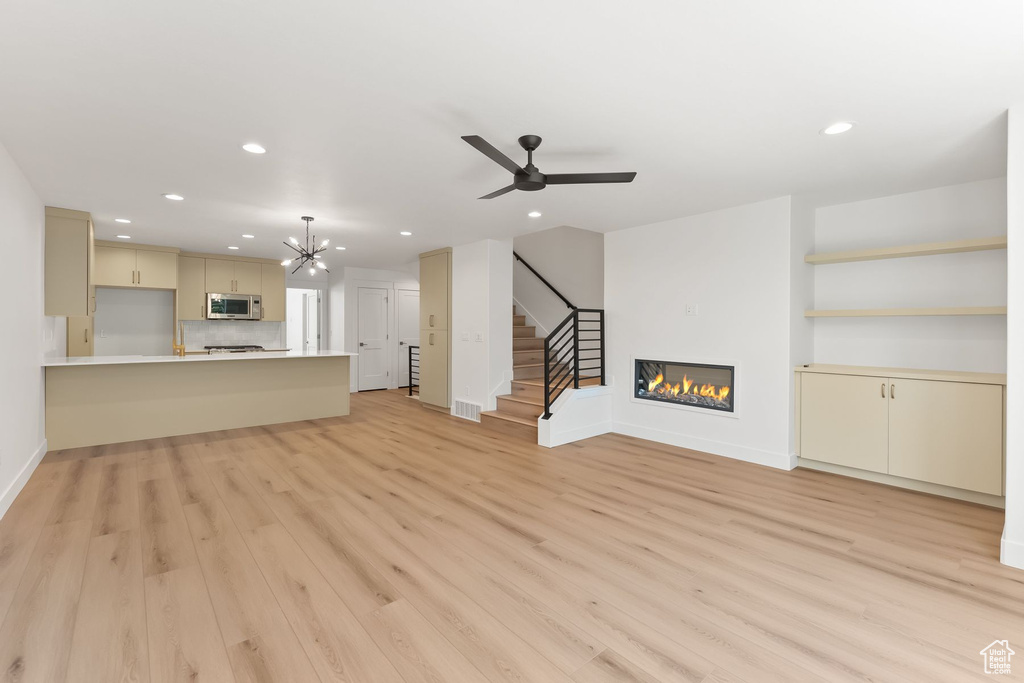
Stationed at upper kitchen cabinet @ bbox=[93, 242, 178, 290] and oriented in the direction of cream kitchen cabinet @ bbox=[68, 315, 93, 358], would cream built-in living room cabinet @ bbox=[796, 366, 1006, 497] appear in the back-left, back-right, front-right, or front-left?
back-left

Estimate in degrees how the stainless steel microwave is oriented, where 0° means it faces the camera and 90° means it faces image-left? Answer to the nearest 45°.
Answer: approximately 0°

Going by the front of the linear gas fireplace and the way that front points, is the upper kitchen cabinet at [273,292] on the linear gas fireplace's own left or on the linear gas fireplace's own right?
on the linear gas fireplace's own right

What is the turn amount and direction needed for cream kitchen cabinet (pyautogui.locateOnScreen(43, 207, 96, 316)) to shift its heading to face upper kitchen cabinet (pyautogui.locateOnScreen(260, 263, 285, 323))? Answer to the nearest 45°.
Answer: approximately 45° to its left

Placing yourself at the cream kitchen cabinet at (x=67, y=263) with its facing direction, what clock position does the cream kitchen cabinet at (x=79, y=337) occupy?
the cream kitchen cabinet at (x=79, y=337) is roughly at 9 o'clock from the cream kitchen cabinet at (x=67, y=263).

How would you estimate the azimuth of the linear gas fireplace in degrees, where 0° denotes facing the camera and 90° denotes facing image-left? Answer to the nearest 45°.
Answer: approximately 45°

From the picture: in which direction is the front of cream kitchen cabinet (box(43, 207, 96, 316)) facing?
to the viewer's right

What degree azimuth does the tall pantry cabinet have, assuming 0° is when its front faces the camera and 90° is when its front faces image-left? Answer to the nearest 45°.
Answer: approximately 45°

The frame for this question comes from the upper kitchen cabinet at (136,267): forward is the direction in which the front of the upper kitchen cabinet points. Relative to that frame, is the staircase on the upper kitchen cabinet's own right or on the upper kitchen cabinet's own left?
on the upper kitchen cabinet's own left

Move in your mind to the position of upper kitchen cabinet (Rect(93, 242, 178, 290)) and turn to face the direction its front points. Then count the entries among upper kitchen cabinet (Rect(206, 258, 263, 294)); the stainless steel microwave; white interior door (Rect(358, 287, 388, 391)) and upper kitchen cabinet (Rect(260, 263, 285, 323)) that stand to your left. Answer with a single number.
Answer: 4

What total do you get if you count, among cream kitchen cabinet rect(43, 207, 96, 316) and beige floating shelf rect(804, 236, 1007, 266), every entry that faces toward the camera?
1

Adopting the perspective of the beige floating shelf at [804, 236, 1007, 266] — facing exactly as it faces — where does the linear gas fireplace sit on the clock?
The linear gas fireplace is roughly at 3 o'clock from the beige floating shelf.

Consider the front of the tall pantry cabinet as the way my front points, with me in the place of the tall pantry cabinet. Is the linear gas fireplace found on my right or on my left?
on my left

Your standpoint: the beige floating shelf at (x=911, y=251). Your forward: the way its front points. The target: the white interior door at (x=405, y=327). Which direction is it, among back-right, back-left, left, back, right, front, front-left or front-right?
right
